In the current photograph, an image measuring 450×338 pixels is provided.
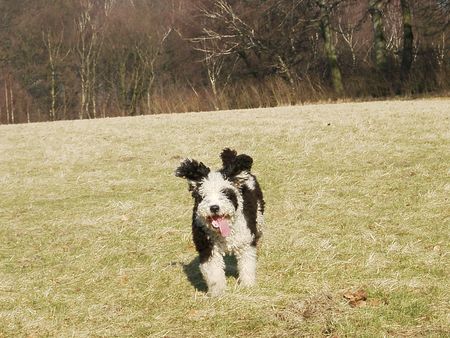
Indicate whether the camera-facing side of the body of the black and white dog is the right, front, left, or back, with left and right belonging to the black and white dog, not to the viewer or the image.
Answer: front

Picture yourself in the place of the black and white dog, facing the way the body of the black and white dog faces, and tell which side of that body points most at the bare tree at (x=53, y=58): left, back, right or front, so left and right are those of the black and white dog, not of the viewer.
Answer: back

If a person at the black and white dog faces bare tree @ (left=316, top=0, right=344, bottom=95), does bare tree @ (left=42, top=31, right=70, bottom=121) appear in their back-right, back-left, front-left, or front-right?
front-left

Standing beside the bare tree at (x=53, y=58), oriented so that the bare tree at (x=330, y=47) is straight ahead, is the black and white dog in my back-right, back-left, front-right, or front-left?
front-right

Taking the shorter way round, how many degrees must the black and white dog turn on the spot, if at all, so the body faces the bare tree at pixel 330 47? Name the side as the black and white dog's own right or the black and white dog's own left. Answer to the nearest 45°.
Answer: approximately 180°
